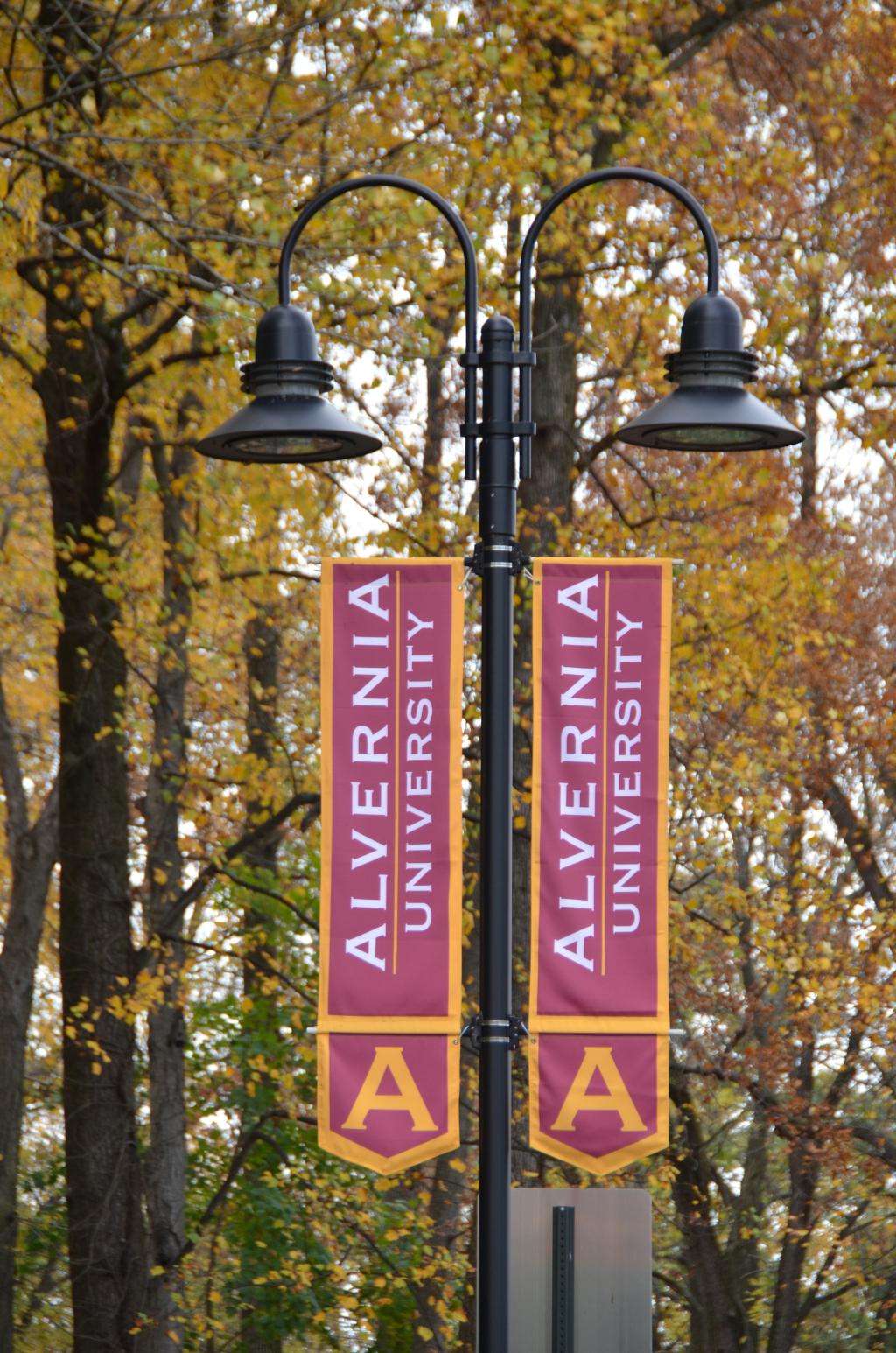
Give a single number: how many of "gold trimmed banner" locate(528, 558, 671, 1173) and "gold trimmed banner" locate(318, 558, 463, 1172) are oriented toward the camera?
2

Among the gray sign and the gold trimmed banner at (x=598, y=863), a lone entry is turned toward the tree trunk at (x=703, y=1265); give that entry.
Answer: the gray sign

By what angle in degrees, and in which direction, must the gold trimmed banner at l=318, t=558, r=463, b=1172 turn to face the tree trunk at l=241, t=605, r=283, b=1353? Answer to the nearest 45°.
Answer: approximately 180°

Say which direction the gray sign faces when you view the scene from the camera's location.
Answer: facing away from the viewer

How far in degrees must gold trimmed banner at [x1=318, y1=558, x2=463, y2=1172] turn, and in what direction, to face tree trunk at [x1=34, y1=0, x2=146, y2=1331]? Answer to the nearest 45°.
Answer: approximately 180°

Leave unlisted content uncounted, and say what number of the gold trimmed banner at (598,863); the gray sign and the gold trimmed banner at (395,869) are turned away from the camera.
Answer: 1
